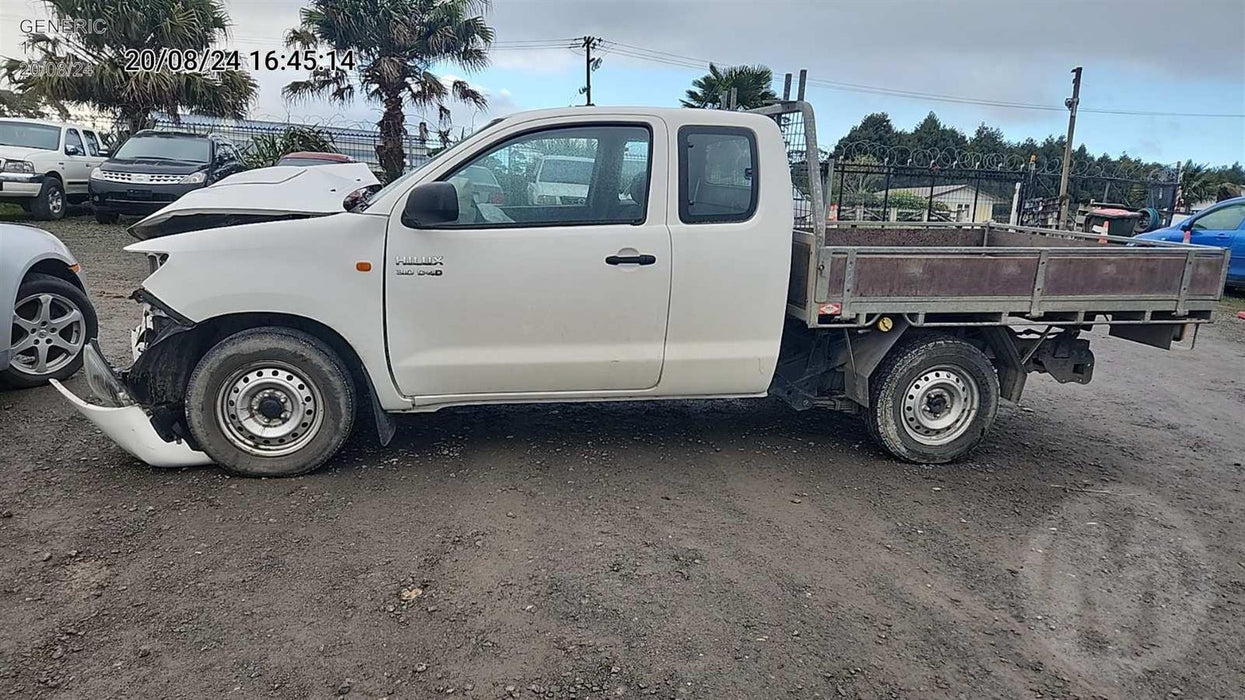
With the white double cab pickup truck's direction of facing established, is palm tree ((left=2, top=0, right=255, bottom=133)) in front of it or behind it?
behind

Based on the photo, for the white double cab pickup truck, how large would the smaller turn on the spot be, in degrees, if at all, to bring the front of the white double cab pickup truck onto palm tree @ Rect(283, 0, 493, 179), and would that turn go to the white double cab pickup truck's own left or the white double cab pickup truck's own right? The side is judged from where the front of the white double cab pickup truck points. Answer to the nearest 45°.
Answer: approximately 135° to the white double cab pickup truck's own left

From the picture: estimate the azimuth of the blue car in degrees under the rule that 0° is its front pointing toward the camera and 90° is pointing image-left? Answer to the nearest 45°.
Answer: approximately 90°

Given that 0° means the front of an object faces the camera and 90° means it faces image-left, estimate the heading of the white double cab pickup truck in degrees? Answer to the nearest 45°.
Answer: approximately 45°

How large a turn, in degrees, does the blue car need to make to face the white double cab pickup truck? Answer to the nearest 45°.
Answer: approximately 45° to its left

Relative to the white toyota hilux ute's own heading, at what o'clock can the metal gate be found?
The metal gate is roughly at 4 o'clock from the white toyota hilux ute.

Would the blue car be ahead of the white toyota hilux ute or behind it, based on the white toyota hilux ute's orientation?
behind

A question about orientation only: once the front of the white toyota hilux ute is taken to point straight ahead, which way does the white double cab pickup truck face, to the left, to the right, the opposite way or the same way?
to the left

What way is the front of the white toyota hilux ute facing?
to the viewer's left

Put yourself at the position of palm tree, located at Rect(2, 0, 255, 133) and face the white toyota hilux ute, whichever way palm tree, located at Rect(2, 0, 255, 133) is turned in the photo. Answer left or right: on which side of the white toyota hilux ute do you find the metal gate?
left

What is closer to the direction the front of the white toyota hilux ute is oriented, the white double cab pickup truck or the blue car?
the white double cab pickup truck
